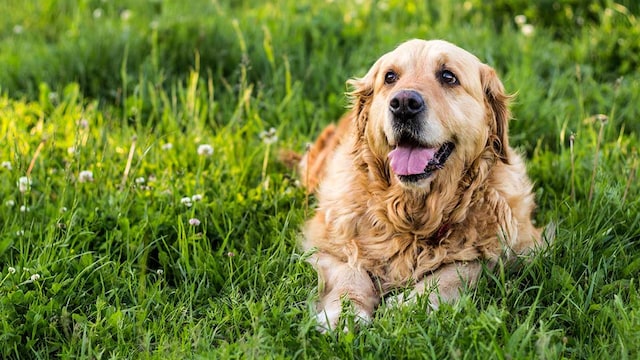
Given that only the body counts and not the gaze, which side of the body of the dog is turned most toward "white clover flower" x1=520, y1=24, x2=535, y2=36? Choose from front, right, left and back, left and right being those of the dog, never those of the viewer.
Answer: back

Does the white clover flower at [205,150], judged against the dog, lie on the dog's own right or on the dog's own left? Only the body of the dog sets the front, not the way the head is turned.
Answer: on the dog's own right

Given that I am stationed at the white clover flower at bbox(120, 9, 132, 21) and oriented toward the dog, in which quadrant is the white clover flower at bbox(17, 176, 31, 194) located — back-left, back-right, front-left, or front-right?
front-right

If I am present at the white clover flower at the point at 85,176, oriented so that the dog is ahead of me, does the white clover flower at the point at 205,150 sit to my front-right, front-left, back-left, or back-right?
front-left

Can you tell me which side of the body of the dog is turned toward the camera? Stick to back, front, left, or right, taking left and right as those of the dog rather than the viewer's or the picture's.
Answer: front

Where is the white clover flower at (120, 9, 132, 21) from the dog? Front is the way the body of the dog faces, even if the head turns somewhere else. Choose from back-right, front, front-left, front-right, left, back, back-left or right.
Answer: back-right

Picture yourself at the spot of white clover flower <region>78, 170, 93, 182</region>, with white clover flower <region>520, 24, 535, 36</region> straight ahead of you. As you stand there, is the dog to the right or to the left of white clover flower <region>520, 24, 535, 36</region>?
right

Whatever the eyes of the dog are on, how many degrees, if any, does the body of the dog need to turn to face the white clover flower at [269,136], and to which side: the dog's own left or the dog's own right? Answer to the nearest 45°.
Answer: approximately 135° to the dog's own right

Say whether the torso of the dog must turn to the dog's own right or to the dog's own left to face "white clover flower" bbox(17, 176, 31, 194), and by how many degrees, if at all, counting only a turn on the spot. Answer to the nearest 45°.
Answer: approximately 90° to the dog's own right

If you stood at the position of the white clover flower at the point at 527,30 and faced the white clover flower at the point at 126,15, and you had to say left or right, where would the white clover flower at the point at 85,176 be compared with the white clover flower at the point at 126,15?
left
